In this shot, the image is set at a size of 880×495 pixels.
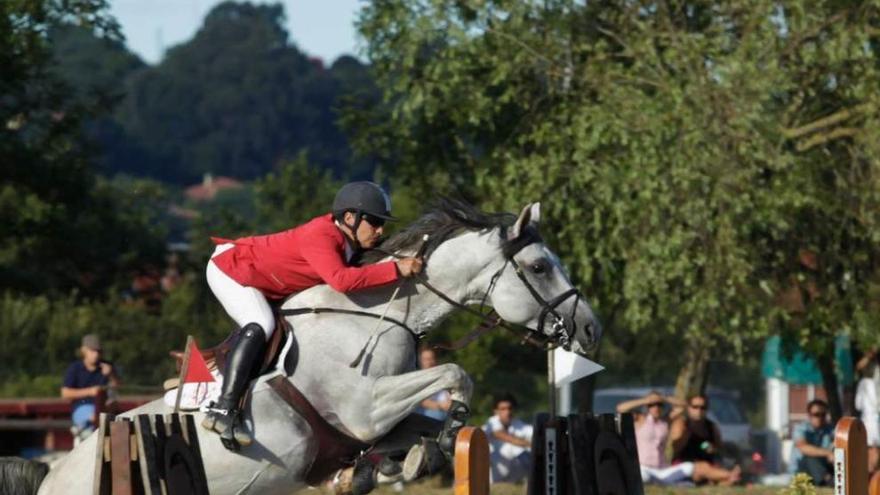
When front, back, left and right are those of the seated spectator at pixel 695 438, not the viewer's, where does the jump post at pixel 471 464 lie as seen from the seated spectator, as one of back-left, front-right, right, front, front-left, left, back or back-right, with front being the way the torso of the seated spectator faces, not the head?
front

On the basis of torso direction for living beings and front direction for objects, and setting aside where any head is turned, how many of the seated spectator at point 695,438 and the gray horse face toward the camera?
1

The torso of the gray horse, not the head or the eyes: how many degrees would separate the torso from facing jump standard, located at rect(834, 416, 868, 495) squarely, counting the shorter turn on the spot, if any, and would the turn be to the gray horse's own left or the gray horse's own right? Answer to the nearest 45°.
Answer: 0° — it already faces it

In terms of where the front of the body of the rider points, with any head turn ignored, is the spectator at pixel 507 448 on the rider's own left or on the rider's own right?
on the rider's own left

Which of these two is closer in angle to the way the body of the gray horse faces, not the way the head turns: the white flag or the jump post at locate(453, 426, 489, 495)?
the white flag

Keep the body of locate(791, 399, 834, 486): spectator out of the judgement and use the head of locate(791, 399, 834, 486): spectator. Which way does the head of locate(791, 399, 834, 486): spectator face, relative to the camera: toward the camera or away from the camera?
toward the camera

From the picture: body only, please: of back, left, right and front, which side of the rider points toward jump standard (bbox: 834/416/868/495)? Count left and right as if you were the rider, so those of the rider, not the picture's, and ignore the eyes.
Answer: front

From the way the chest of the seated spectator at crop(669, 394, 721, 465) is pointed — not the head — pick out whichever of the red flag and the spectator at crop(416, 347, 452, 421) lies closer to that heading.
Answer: the red flag

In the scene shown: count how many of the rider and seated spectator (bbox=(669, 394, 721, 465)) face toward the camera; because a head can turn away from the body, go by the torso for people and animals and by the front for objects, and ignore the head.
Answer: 1

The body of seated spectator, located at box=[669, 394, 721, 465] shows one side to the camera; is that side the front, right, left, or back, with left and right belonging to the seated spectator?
front

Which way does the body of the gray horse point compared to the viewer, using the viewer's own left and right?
facing to the right of the viewer

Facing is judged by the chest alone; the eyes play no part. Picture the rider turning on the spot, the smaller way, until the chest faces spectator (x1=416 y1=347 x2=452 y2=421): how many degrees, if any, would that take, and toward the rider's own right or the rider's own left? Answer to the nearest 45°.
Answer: approximately 90° to the rider's own left

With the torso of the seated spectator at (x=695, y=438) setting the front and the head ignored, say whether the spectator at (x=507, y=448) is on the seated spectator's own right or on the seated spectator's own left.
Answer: on the seated spectator's own right

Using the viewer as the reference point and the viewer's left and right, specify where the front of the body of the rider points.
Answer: facing to the right of the viewer
